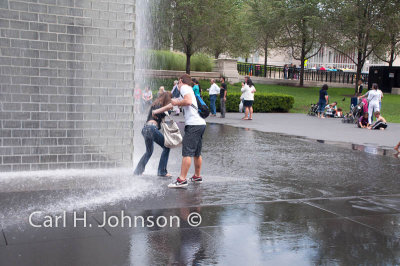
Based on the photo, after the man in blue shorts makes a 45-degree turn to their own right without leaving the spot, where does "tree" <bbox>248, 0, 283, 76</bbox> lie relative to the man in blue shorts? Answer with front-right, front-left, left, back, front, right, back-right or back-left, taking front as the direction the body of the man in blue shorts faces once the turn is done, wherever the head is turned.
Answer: front-right

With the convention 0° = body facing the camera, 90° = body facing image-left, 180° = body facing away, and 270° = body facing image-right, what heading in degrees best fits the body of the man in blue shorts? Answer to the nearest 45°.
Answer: approximately 90°

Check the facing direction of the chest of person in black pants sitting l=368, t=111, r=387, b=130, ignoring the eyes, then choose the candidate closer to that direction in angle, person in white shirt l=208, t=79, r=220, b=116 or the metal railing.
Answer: the person in white shirt

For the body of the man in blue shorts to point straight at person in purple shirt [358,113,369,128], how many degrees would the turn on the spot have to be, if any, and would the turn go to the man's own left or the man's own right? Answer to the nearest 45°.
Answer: approximately 135° to the man's own right

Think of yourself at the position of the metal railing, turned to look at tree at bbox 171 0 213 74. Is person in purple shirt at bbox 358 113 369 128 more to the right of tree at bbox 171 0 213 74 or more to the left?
left
